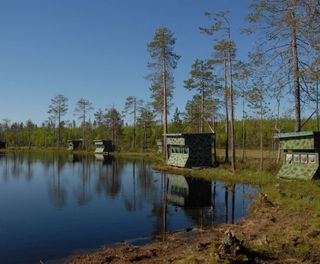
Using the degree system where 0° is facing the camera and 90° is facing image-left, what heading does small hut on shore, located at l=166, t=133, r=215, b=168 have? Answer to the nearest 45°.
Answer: approximately 45°

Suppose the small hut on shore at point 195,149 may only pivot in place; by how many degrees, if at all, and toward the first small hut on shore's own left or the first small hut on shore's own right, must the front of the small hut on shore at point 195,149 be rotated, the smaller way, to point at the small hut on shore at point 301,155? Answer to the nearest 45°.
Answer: approximately 90° to the first small hut on shore's own left
